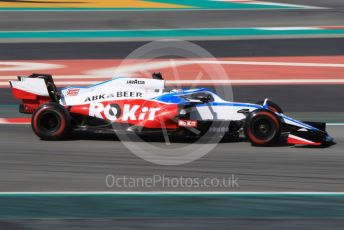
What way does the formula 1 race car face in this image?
to the viewer's right
